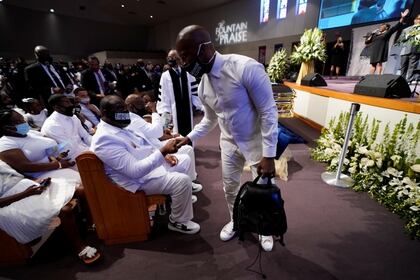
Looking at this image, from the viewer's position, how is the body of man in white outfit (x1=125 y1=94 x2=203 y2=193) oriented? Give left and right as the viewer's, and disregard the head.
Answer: facing to the right of the viewer

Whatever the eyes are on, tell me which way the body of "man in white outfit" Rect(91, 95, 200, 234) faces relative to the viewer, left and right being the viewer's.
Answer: facing to the right of the viewer

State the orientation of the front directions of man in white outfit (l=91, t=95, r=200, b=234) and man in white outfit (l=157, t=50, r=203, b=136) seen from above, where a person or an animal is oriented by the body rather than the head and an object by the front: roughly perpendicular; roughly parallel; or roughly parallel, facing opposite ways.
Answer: roughly perpendicular

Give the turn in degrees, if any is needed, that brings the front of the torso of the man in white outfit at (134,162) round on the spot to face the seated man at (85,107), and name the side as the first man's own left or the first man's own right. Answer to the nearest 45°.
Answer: approximately 90° to the first man's own left

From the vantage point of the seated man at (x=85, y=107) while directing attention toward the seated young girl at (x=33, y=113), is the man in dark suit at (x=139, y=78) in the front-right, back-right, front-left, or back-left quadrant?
back-right

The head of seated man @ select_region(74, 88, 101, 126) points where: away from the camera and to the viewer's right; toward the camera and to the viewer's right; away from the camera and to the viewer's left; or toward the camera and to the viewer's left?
toward the camera and to the viewer's right

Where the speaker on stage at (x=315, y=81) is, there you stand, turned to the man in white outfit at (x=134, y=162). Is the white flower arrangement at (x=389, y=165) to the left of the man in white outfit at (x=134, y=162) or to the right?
left

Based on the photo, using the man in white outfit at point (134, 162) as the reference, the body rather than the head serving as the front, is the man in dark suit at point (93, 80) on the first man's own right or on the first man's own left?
on the first man's own left

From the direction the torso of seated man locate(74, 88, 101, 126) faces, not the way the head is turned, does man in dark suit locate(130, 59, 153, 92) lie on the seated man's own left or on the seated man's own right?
on the seated man's own left

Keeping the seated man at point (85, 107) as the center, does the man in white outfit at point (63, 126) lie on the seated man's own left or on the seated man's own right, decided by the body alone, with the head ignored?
on the seated man's own right

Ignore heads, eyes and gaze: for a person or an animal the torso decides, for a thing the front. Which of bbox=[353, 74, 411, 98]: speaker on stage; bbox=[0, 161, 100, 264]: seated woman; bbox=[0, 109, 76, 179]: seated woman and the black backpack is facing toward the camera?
the black backpack

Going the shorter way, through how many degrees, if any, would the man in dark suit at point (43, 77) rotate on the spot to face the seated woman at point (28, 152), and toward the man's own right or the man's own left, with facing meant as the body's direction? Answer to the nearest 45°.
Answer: approximately 45° to the man's own right

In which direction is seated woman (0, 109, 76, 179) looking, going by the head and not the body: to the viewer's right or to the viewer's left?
to the viewer's right

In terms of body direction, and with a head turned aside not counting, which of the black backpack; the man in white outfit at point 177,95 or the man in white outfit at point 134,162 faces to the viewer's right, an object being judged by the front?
the man in white outfit at point 134,162
